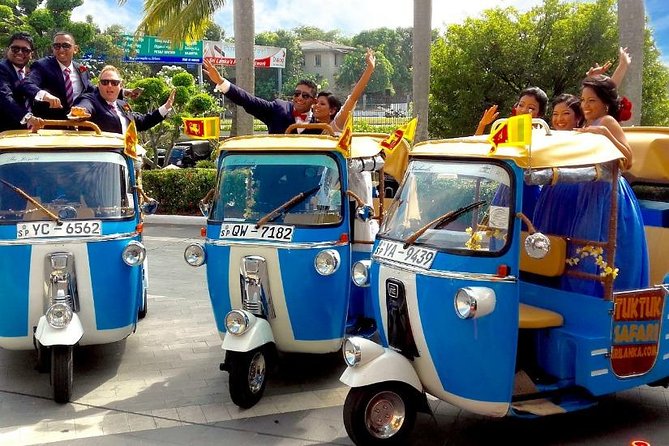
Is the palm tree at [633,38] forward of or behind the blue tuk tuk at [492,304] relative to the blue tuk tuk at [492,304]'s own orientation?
behind

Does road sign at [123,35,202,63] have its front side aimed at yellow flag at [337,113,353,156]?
yes

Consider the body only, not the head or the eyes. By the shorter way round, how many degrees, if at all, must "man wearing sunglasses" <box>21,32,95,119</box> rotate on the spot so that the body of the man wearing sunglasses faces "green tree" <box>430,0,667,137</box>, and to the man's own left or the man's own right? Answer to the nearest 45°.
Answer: approximately 135° to the man's own left

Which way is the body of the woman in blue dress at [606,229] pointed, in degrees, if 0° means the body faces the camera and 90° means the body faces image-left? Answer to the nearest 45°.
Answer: approximately 45°

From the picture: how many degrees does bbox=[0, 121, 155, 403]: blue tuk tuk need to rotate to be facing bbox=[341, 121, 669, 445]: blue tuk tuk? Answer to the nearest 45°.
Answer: approximately 45° to its left

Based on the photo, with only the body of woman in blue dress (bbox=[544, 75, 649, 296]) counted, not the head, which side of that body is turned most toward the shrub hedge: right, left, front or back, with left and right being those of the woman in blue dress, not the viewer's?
right
